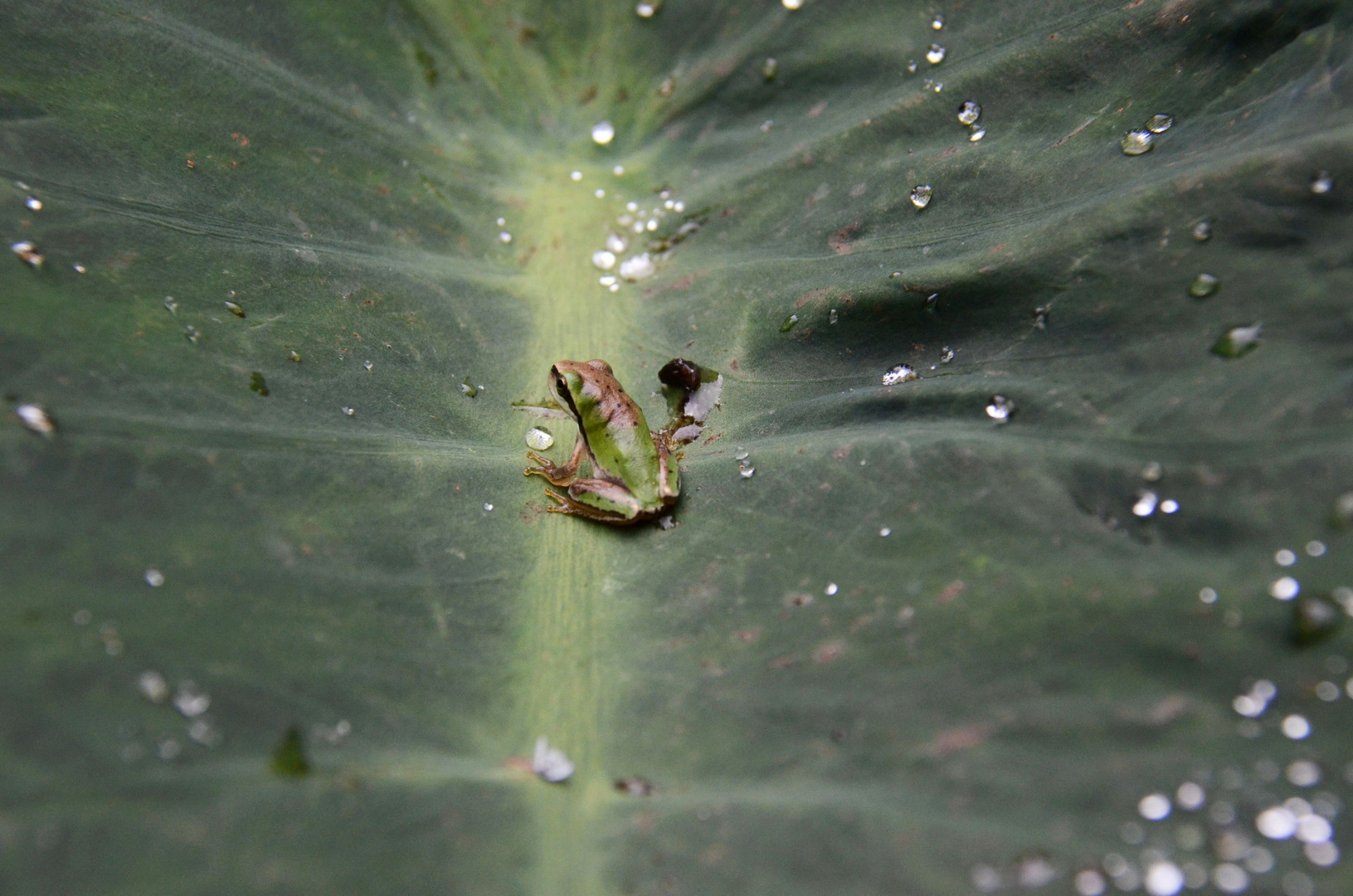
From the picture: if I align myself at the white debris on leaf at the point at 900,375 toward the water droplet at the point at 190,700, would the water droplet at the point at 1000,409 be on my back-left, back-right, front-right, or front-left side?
back-left

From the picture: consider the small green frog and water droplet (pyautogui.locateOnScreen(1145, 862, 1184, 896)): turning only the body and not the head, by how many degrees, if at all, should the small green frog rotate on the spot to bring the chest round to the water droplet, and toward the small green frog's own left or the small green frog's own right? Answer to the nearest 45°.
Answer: approximately 180°

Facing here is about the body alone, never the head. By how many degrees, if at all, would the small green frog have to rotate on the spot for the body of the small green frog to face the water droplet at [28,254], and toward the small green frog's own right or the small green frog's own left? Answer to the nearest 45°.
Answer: approximately 45° to the small green frog's own left

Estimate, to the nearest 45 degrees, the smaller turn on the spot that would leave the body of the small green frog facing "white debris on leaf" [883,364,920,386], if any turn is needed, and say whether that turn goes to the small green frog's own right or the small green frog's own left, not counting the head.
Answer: approximately 135° to the small green frog's own right

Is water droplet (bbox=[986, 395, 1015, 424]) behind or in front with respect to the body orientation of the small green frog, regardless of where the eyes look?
behind

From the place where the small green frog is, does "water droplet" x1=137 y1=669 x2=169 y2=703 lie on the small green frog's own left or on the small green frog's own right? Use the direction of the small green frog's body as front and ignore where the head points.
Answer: on the small green frog's own left

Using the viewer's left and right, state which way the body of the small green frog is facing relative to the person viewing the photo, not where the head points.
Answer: facing away from the viewer and to the left of the viewer

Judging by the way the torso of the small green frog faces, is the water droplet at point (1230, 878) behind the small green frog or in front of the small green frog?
behind
